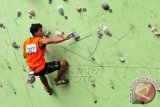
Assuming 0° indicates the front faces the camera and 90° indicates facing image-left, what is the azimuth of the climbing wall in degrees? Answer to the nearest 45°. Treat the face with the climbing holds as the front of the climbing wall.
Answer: approximately 0°

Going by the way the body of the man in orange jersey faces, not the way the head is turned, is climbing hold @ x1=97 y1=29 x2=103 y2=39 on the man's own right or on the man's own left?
on the man's own right

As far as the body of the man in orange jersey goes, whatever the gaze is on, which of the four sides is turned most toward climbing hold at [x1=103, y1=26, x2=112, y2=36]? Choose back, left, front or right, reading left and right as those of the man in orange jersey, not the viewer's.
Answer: right

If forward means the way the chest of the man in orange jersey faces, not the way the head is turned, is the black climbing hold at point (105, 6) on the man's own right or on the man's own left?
on the man's own right

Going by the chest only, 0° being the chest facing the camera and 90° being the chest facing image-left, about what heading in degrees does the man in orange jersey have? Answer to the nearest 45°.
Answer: approximately 225°

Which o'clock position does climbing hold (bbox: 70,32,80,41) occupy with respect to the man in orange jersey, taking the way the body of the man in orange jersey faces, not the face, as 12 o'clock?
The climbing hold is roughly at 2 o'clock from the man in orange jersey.
